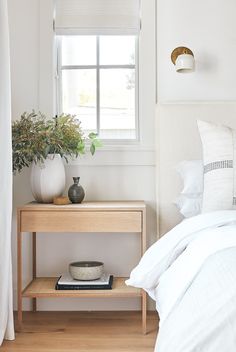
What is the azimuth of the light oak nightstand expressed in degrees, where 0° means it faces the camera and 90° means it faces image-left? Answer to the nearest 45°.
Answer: approximately 0°

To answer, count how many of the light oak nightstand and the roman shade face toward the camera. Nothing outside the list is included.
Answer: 2

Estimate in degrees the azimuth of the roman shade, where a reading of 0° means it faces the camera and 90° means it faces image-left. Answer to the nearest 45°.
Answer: approximately 0°

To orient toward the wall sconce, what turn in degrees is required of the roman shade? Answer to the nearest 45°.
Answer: approximately 45° to its left
